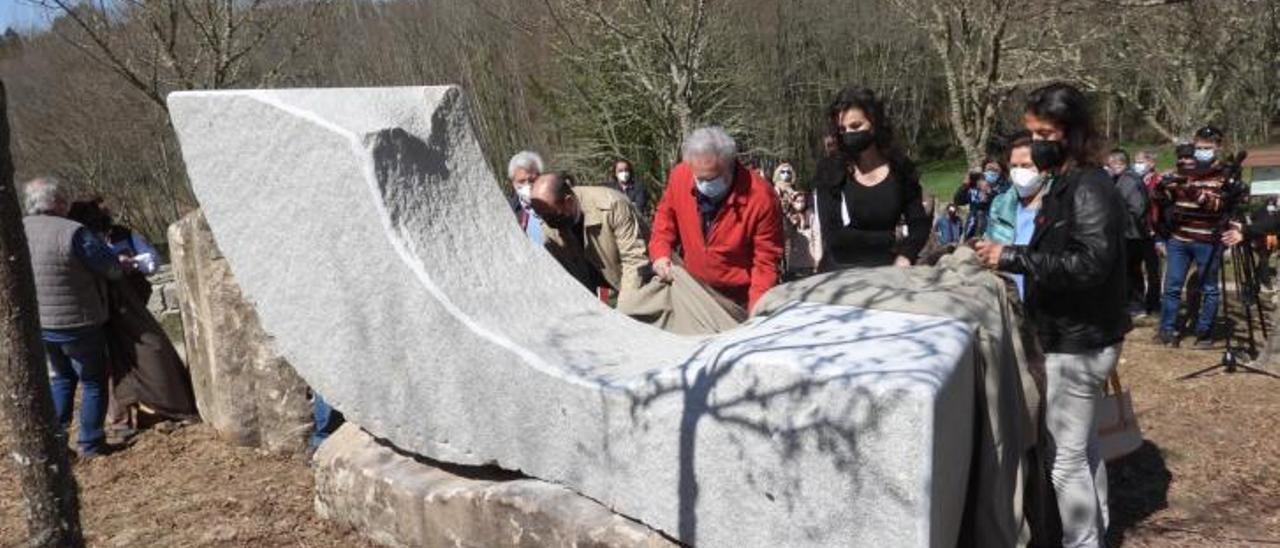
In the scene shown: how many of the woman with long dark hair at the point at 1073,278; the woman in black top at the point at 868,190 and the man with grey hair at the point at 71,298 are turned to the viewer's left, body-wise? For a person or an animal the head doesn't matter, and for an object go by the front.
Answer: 1

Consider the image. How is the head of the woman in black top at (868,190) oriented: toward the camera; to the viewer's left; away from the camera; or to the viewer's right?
toward the camera

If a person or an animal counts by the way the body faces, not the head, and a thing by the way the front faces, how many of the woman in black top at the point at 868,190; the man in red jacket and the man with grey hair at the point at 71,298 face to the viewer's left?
0

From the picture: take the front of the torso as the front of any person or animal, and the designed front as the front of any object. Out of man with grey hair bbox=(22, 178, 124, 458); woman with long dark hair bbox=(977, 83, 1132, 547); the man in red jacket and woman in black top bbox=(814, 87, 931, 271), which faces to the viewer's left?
the woman with long dark hair

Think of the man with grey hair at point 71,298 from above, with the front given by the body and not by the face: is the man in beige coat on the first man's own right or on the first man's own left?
on the first man's own right

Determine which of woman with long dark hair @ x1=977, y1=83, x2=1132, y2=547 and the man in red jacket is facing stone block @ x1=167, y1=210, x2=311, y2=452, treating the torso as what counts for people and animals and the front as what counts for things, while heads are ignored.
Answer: the woman with long dark hair

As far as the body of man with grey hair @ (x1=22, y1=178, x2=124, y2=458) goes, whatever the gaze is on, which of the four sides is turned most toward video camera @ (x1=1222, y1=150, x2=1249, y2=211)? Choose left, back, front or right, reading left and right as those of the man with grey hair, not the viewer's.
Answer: right

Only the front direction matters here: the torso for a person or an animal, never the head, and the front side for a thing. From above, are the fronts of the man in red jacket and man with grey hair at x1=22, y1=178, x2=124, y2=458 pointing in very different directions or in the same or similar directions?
very different directions

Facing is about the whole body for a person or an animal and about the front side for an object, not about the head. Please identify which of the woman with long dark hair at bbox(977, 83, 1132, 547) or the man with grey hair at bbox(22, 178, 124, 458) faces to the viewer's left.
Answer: the woman with long dark hair

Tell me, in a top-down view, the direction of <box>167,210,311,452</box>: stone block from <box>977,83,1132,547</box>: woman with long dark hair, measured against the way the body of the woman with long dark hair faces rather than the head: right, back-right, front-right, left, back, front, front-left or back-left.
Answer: front

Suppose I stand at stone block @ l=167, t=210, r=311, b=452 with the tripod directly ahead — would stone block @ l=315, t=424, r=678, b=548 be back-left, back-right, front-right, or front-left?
front-right

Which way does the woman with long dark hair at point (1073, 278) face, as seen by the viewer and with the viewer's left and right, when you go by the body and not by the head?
facing to the left of the viewer

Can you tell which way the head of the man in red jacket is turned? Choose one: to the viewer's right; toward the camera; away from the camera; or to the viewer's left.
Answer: toward the camera

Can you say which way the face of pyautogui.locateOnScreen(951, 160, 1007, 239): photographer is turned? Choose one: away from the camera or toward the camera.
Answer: toward the camera

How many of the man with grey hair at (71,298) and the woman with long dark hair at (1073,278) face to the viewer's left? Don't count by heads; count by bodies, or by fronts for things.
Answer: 1

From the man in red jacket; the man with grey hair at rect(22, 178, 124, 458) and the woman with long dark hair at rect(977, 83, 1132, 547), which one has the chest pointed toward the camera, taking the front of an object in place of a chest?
the man in red jacket

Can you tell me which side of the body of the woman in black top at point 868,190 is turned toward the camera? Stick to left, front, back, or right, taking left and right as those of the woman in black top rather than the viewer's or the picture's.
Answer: front
